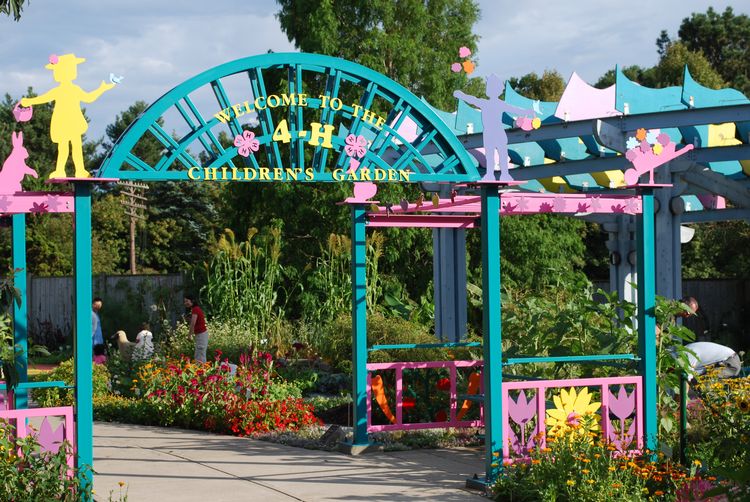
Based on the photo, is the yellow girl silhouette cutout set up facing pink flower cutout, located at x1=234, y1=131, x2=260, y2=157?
no

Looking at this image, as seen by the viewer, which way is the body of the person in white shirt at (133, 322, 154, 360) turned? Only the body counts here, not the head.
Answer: away from the camera

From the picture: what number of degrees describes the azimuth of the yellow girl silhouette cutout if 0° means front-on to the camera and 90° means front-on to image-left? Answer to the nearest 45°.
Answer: approximately 0°

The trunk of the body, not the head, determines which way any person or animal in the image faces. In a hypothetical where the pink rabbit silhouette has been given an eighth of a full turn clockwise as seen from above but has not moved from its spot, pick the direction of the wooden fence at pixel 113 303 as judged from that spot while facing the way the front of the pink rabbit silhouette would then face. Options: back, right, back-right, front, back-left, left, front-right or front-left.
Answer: back-left

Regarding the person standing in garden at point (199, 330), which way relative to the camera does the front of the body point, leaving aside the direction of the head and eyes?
to the viewer's left

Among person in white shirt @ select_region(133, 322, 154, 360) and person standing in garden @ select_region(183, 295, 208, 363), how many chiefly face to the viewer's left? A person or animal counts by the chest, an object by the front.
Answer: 1

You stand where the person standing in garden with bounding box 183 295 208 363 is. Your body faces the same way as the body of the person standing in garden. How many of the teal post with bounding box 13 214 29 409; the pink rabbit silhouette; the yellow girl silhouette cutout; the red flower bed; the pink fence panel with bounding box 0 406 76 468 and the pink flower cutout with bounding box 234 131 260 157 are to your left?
6

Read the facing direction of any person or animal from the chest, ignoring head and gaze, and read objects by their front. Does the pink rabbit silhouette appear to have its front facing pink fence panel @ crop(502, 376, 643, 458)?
yes

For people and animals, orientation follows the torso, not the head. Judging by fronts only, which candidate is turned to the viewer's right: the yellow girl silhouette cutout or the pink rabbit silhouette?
the pink rabbit silhouette

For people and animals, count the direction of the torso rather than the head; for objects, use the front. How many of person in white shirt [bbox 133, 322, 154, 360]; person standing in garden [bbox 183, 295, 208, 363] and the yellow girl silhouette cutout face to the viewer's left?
1

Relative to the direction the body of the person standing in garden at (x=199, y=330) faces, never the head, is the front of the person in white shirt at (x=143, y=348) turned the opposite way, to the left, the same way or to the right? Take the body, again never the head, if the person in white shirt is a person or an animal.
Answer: to the right

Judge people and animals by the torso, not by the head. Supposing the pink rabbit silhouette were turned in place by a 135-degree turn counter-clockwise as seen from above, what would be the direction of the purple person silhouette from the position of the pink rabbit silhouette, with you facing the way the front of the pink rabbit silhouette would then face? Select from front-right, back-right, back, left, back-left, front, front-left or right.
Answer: back-right
